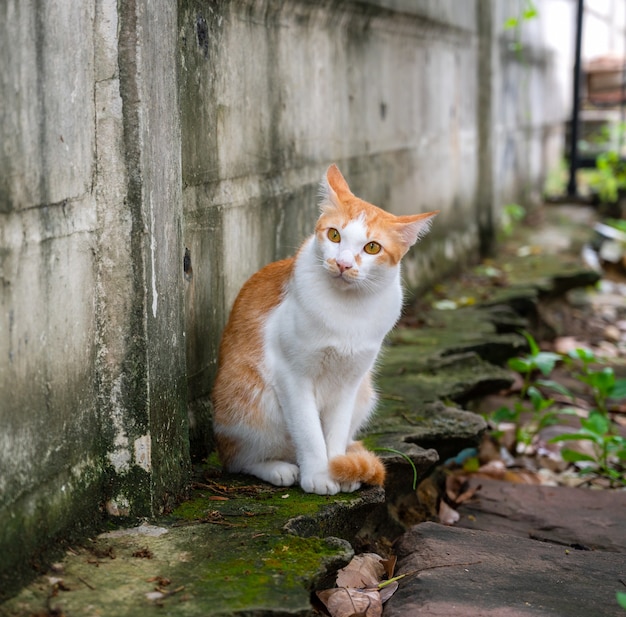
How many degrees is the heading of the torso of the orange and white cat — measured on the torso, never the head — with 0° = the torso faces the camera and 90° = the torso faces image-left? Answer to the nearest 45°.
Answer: approximately 315°

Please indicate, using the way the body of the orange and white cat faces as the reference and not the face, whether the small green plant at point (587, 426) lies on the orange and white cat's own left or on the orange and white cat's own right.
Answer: on the orange and white cat's own left

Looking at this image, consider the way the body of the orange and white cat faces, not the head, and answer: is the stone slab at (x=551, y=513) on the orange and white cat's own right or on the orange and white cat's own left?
on the orange and white cat's own left

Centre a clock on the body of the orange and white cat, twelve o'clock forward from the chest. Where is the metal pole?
The metal pole is roughly at 8 o'clock from the orange and white cat.

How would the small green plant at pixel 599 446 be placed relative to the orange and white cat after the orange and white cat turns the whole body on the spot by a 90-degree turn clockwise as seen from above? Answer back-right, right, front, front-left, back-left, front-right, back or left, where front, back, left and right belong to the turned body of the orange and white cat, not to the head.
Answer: back

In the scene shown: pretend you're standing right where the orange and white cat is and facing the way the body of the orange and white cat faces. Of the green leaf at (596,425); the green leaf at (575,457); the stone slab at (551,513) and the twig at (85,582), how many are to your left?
3

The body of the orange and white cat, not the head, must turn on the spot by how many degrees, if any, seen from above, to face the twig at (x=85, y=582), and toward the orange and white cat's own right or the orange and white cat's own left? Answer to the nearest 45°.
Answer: approximately 90° to the orange and white cat's own right

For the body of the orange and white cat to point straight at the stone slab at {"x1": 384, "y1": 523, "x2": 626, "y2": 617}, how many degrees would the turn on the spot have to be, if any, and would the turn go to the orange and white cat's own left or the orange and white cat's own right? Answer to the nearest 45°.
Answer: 0° — it already faces it

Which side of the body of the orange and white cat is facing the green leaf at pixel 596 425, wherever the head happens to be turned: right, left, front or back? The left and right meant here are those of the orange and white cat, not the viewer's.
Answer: left

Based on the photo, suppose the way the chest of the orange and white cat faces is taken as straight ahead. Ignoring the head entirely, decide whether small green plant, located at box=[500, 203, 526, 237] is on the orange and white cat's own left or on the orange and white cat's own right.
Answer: on the orange and white cat's own left

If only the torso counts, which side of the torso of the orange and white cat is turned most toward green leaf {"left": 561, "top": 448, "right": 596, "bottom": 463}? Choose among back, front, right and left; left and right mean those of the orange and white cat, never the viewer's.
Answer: left
